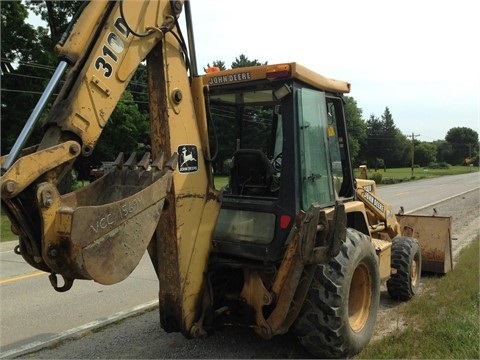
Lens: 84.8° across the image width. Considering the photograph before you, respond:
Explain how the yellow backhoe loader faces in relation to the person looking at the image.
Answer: facing away from the viewer and to the right of the viewer

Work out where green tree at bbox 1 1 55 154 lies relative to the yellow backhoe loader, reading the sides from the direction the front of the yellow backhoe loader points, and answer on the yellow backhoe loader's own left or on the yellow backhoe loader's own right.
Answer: on the yellow backhoe loader's own left
